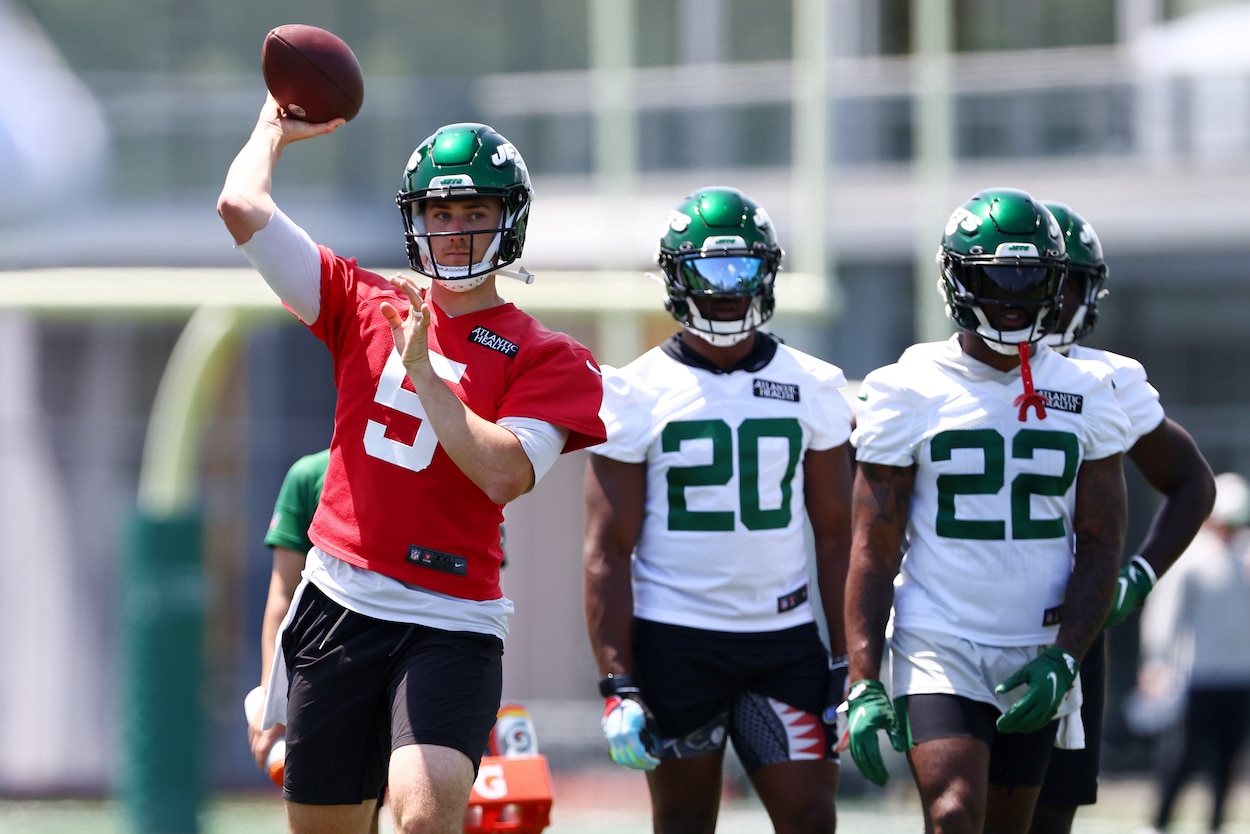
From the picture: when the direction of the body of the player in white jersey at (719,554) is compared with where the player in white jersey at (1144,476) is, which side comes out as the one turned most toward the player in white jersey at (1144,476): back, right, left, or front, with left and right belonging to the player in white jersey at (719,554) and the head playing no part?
left

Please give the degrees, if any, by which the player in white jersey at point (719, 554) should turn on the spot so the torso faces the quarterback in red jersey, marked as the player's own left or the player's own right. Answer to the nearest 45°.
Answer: approximately 45° to the player's own right

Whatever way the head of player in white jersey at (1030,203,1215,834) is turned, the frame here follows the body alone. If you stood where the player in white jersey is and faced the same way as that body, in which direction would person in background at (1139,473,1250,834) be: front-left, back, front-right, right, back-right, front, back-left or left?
back

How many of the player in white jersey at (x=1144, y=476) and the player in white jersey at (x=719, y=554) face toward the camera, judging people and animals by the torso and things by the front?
2
